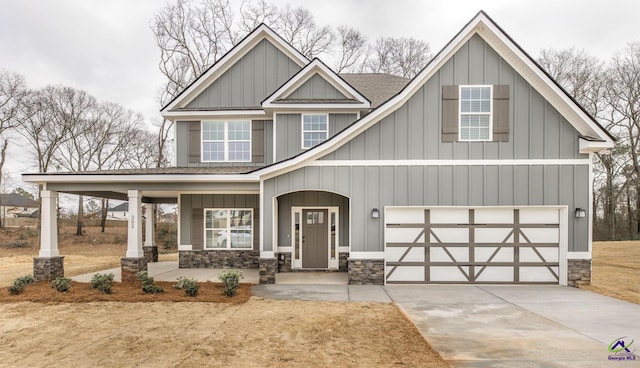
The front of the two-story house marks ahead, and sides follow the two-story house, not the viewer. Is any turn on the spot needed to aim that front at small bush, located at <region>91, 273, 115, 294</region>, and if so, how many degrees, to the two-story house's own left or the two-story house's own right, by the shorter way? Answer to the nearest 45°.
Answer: approximately 90° to the two-story house's own right

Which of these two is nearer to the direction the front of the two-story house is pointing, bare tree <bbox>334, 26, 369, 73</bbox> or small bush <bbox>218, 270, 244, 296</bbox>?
the small bush

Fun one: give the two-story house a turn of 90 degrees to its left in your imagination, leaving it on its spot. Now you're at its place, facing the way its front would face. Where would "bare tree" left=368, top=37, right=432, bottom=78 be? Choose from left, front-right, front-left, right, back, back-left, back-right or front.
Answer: left

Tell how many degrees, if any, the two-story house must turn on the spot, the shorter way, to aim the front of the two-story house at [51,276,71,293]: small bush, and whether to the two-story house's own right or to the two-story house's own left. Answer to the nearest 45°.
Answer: approximately 90° to the two-story house's own right

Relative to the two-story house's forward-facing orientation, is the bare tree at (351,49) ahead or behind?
behind

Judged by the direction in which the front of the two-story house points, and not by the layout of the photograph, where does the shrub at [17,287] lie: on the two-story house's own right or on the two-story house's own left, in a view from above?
on the two-story house's own right

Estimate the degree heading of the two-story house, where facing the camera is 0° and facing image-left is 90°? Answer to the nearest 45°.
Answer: approximately 0°

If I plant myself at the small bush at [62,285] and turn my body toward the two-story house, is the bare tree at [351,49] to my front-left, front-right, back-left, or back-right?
front-left
